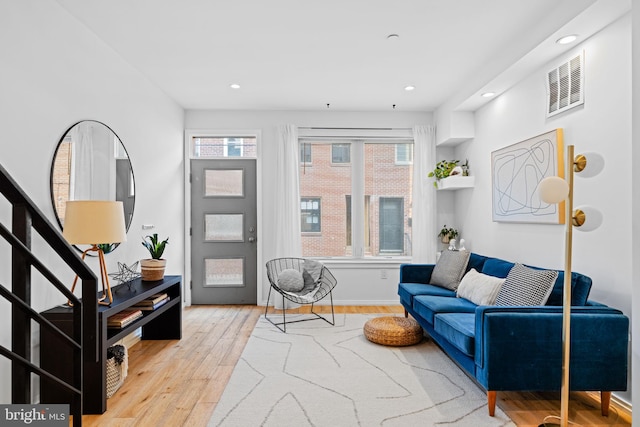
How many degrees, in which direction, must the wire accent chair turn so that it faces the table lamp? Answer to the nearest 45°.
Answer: approximately 90° to its right

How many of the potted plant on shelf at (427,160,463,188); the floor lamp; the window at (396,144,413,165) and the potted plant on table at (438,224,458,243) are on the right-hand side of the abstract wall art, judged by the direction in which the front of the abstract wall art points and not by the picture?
3

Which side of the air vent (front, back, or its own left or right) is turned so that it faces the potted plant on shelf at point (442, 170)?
right

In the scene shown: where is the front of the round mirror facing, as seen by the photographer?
facing the viewer and to the right of the viewer

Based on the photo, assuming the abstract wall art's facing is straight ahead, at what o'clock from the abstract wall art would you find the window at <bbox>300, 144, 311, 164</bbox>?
The window is roughly at 2 o'clock from the abstract wall art.

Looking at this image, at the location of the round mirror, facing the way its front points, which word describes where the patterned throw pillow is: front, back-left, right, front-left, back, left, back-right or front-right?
front

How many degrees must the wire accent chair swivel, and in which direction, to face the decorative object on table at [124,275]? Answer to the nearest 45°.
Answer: approximately 90° to its right

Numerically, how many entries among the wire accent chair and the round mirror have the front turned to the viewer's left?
0

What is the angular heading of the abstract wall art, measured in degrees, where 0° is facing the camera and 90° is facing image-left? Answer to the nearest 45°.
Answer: approximately 45°

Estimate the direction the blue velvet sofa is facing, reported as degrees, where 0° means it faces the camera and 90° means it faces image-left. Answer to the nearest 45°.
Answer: approximately 45°

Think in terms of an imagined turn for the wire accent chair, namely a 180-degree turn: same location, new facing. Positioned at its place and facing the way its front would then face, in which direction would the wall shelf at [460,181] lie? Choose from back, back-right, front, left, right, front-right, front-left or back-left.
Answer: back-right

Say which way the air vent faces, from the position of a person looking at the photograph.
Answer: facing the viewer and to the left of the viewer
